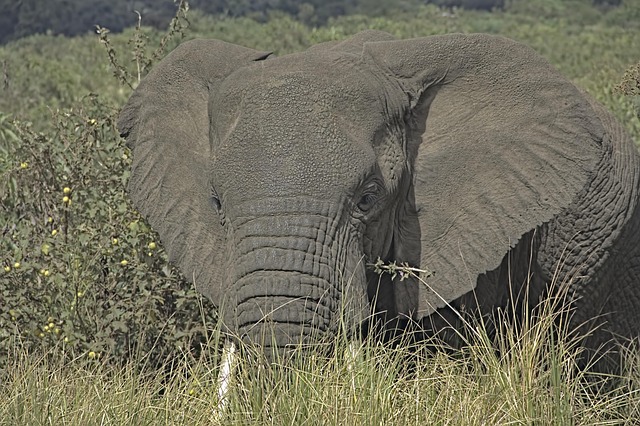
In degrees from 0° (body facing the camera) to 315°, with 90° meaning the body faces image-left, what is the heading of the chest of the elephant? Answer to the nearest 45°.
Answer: approximately 45°
